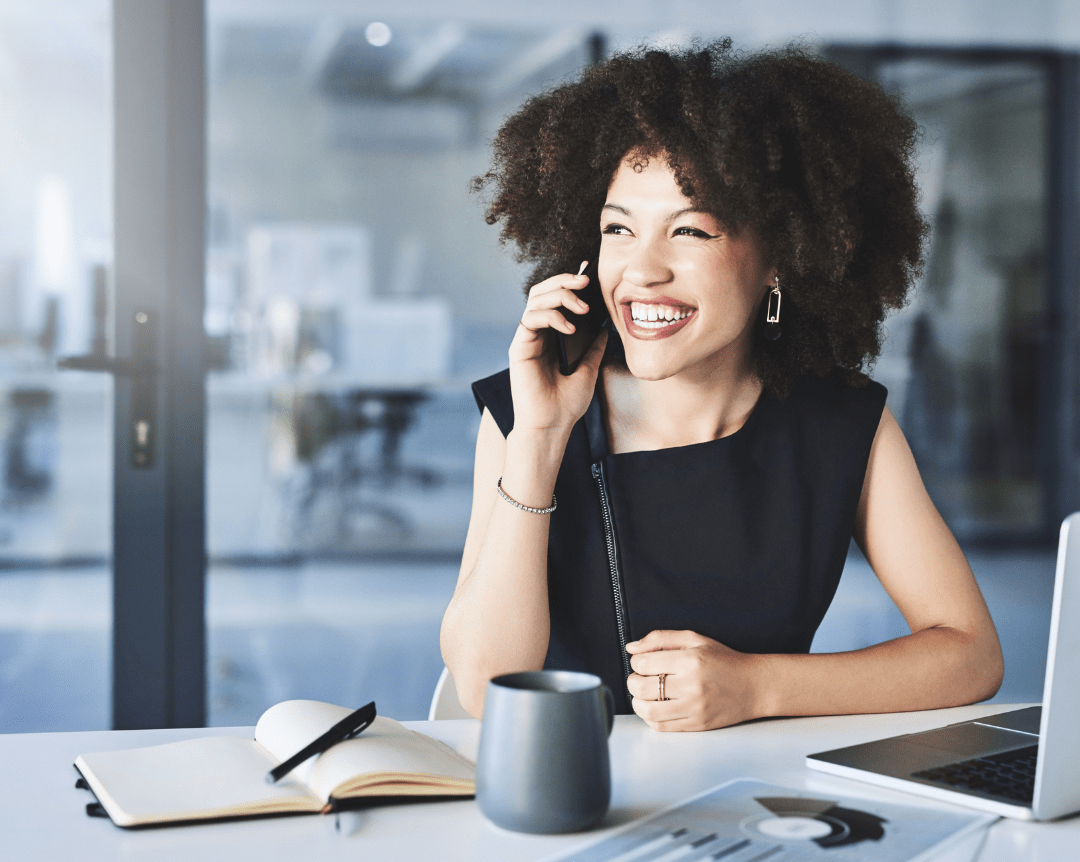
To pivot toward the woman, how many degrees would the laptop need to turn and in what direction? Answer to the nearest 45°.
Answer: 0° — it already faces them

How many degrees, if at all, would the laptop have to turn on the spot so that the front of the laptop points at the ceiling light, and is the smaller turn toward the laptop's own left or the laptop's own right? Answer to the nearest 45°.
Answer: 0° — it already faces it

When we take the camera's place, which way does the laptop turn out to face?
facing away from the viewer and to the left of the viewer

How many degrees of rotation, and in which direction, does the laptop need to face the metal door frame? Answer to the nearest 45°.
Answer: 0° — it already faces it
